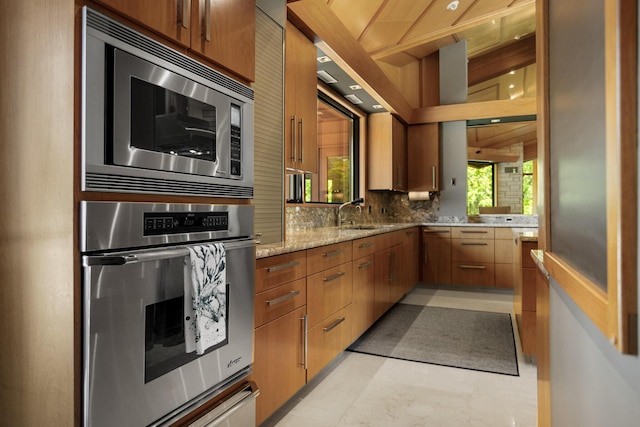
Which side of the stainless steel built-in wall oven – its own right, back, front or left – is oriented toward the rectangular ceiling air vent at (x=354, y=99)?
left

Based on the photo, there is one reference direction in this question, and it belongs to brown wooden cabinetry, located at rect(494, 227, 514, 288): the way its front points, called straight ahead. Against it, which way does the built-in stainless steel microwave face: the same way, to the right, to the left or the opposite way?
to the left

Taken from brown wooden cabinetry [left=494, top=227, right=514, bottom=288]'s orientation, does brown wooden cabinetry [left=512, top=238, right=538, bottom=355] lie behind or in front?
in front

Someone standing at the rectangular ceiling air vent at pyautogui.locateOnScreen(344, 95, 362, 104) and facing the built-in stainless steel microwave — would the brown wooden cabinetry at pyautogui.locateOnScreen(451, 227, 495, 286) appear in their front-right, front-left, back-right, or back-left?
back-left

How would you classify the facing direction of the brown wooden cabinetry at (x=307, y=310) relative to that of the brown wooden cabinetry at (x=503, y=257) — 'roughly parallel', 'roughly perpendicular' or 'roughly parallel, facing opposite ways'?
roughly perpendicular

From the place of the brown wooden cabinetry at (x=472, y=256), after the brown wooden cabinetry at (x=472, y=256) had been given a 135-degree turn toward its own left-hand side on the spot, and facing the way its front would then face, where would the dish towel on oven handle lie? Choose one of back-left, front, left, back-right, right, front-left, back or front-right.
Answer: back-right

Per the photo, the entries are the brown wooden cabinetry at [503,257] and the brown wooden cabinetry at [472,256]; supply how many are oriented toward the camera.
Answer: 2

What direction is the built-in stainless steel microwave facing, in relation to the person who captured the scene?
facing the viewer and to the right of the viewer

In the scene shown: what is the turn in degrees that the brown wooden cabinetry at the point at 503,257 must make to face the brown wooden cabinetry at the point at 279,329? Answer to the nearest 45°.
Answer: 0° — it already faces it

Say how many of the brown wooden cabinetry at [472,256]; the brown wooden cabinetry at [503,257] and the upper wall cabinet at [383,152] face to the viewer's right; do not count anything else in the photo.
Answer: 1

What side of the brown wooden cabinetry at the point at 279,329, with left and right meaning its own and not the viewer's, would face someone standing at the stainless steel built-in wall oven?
right

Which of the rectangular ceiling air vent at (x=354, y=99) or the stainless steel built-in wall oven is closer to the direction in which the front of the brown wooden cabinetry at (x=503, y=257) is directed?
the stainless steel built-in wall oven
